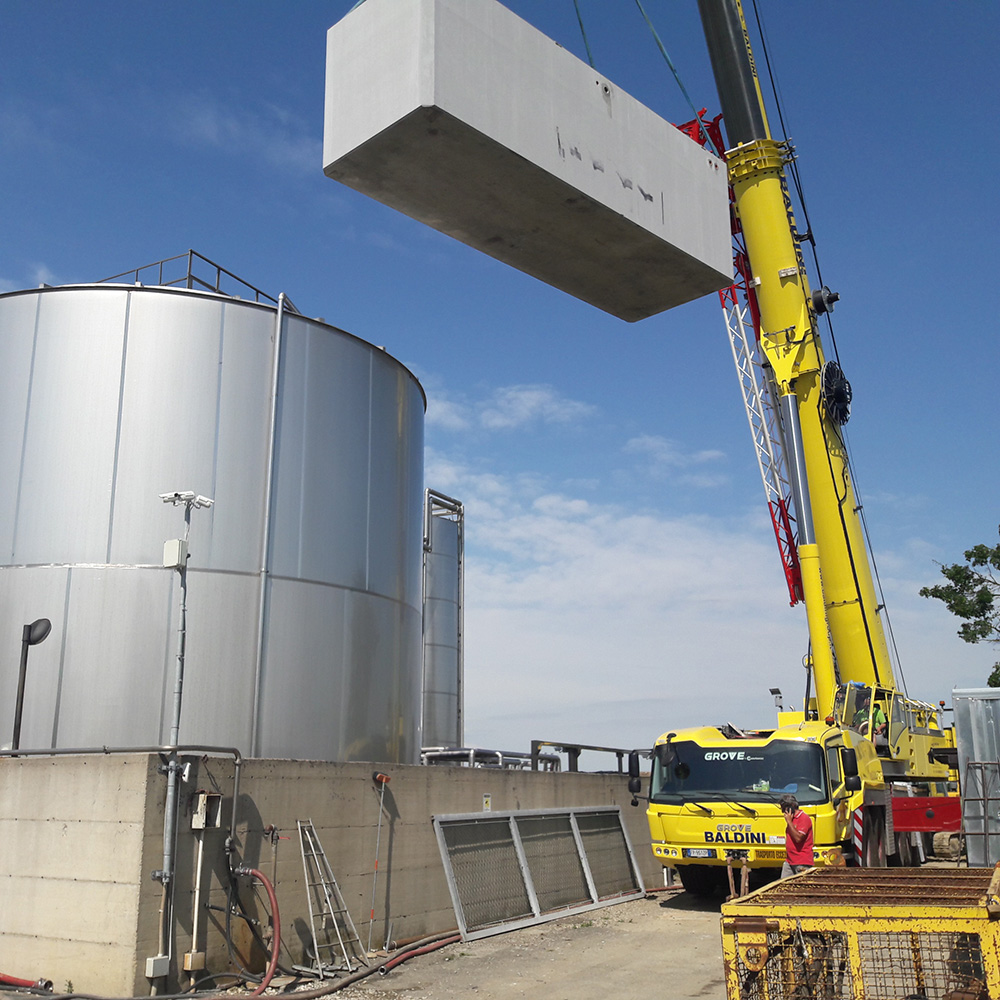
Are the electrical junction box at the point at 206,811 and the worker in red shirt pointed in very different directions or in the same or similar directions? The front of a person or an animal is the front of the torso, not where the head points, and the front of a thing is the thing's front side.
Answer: very different directions

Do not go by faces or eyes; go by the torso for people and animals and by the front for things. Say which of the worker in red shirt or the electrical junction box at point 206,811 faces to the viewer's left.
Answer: the worker in red shirt

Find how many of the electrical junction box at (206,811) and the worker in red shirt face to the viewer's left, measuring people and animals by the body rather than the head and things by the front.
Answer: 1

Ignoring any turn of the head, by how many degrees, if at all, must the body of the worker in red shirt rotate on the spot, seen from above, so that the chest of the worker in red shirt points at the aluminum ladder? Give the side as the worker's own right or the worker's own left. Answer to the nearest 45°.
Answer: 0° — they already face it

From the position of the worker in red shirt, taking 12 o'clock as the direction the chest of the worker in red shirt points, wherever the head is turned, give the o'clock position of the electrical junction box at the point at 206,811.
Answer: The electrical junction box is roughly at 11 o'clock from the worker in red shirt.

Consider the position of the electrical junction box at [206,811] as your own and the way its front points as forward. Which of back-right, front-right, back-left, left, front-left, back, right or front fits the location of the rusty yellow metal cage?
front

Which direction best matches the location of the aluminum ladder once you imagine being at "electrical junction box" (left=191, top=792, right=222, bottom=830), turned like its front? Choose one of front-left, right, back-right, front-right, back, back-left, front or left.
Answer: left

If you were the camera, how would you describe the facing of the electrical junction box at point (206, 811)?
facing the viewer and to the right of the viewer

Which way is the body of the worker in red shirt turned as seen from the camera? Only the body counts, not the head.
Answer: to the viewer's left

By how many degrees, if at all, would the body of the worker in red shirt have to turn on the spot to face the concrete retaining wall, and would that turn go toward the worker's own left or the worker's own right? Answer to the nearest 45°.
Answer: approximately 45° to the worker's own left

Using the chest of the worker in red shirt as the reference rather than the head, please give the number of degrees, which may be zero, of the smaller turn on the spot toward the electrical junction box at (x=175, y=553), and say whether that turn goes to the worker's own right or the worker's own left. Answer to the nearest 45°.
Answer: approximately 45° to the worker's own left
